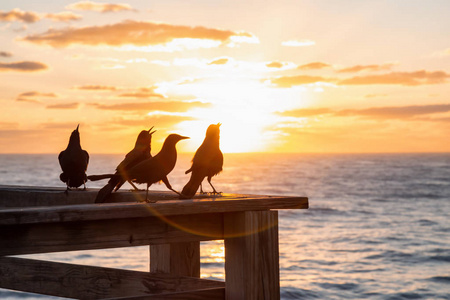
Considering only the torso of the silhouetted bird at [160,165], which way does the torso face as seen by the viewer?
to the viewer's right

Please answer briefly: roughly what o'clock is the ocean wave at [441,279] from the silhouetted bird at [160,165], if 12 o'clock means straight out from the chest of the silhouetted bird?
The ocean wave is roughly at 10 o'clock from the silhouetted bird.

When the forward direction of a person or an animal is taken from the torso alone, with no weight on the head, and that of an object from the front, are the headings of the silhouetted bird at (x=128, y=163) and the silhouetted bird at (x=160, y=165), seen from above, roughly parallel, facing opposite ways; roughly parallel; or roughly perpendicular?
roughly parallel

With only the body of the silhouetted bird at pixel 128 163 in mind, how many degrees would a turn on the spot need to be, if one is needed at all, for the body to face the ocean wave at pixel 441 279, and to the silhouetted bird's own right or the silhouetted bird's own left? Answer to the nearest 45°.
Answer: approximately 45° to the silhouetted bird's own left

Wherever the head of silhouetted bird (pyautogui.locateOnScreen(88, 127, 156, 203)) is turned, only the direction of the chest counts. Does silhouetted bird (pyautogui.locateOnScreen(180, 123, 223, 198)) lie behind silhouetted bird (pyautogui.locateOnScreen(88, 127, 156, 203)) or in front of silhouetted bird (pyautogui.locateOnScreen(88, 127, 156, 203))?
in front

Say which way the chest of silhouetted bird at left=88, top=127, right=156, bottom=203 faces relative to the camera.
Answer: to the viewer's right
